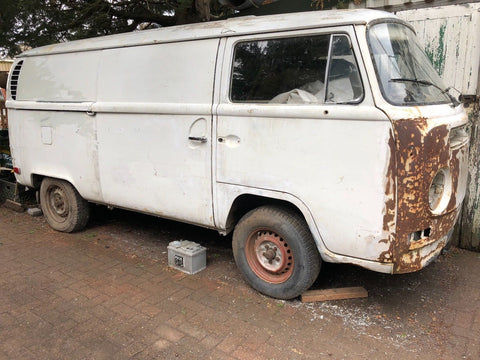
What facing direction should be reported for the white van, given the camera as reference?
facing the viewer and to the right of the viewer
